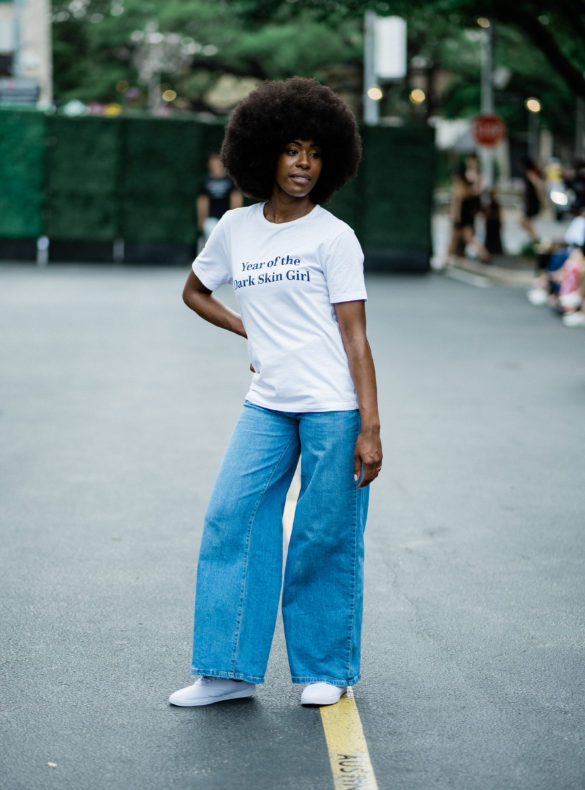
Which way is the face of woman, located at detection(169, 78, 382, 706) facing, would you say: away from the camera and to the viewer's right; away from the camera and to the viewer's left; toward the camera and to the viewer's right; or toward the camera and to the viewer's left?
toward the camera and to the viewer's right

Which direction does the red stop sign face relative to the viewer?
toward the camera

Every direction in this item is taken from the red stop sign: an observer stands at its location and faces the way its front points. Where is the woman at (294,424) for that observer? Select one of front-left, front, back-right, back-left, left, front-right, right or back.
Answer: front

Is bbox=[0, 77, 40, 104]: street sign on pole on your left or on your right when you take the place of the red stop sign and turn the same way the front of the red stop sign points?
on your right

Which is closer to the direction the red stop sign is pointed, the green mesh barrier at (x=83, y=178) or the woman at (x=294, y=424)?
the woman

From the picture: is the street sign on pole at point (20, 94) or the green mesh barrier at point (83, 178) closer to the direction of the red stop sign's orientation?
the green mesh barrier

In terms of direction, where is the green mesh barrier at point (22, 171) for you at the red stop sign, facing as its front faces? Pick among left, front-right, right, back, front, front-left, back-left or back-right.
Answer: front-right

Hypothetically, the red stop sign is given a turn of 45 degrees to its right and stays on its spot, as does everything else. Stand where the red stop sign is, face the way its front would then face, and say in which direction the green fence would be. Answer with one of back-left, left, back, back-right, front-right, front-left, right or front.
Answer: front
